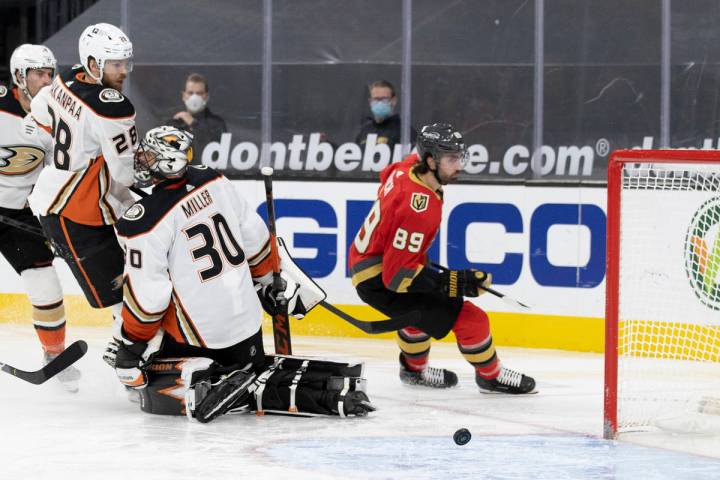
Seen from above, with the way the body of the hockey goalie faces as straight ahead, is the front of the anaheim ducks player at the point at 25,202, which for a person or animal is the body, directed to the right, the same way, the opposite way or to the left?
the opposite way

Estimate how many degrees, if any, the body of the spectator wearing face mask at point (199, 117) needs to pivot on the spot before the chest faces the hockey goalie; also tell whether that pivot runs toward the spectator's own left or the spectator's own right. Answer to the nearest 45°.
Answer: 0° — they already face them

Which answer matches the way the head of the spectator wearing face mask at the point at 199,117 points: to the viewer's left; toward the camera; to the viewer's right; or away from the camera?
toward the camera

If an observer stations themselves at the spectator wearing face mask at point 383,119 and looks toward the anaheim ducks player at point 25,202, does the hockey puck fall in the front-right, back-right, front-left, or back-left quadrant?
front-left

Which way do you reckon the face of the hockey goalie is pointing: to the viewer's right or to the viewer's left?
to the viewer's left

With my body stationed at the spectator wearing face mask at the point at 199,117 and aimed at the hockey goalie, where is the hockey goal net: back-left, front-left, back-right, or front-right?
front-left

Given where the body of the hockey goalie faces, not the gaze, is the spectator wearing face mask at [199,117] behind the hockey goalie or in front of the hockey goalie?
in front

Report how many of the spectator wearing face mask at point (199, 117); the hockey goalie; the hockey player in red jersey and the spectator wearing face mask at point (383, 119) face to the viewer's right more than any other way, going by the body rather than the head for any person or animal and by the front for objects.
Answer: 1

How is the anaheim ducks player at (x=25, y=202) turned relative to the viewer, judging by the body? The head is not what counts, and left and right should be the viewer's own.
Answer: facing the viewer and to the right of the viewer

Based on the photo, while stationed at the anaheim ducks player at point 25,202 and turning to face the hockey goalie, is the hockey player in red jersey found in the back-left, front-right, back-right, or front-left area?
front-left

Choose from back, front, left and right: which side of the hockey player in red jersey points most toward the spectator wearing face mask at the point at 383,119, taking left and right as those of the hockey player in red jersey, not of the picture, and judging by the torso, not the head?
left

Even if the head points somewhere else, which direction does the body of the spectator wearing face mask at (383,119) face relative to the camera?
toward the camera

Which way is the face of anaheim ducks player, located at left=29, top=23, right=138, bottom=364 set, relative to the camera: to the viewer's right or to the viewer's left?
to the viewer's right
